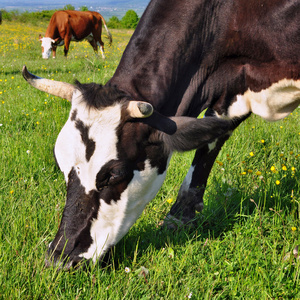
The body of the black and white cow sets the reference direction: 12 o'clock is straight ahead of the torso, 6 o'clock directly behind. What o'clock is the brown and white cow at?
The brown and white cow is roughly at 4 o'clock from the black and white cow.

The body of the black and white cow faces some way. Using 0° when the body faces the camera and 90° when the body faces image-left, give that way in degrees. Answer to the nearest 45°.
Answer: approximately 45°
